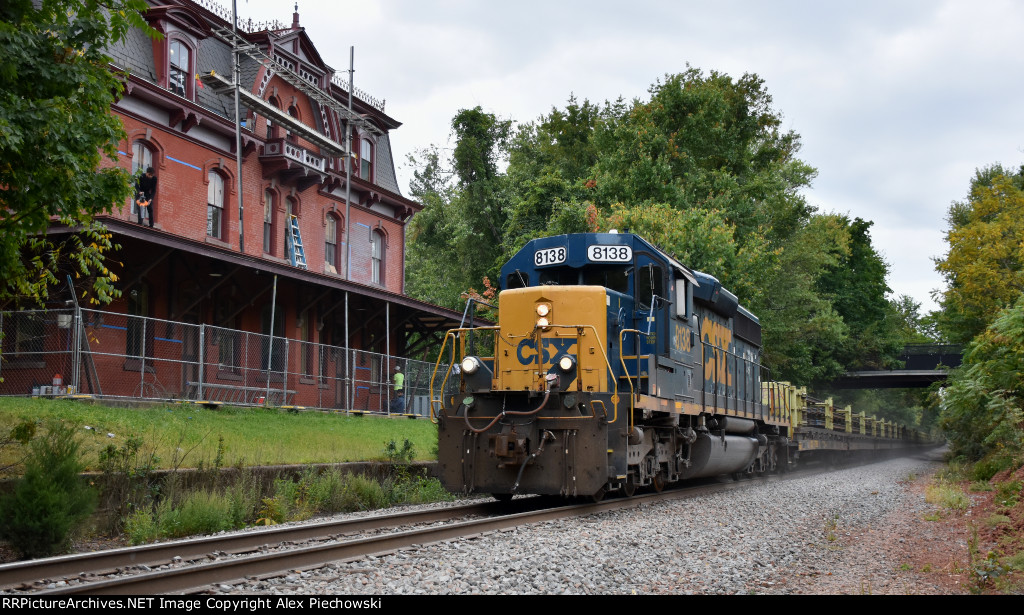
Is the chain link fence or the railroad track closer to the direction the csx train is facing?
the railroad track

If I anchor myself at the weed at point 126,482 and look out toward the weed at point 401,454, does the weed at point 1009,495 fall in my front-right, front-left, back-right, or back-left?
front-right

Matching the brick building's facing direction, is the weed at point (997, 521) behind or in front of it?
in front

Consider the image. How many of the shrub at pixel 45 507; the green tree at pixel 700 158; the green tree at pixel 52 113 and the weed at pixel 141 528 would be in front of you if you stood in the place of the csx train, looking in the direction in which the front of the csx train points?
3

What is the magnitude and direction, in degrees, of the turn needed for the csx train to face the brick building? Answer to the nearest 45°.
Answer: approximately 90° to its right

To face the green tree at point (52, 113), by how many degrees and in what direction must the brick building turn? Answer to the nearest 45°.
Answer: approximately 45° to its right

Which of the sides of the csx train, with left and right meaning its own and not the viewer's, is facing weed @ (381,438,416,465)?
right

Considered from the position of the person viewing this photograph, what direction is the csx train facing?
facing the viewer and to the left of the viewer

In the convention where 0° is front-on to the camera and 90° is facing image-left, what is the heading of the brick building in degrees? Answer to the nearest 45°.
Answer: approximately 315°

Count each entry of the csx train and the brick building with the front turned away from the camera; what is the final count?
0
